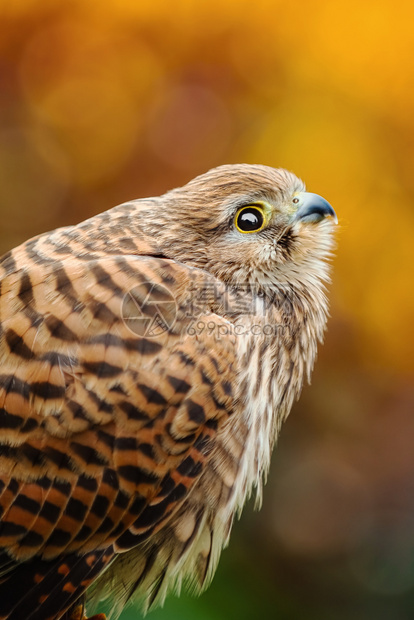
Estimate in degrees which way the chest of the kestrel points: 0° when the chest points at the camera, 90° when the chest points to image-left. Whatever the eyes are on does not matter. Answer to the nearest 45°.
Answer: approximately 270°
